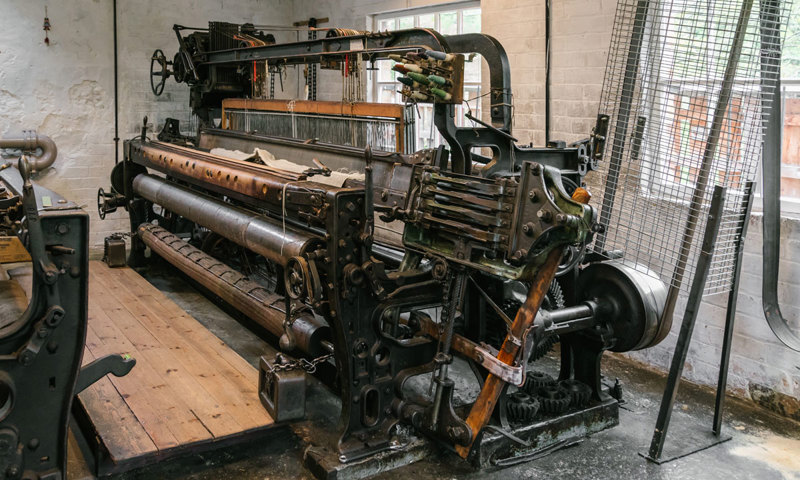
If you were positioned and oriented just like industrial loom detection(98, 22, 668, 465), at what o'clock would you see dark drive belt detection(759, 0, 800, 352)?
The dark drive belt is roughly at 7 o'clock from the industrial loom.

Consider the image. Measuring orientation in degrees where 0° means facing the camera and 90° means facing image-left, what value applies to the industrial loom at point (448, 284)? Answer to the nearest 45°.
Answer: approximately 45°

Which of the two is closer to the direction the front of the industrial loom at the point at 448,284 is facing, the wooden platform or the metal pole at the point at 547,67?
the wooden platform

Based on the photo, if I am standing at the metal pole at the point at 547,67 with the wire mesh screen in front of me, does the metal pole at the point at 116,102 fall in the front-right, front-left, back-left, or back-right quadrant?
back-right

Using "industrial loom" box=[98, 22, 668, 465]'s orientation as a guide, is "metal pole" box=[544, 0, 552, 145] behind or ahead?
behind

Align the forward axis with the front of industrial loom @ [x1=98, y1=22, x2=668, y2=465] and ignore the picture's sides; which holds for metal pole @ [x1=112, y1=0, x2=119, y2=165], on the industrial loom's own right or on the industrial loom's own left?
on the industrial loom's own right

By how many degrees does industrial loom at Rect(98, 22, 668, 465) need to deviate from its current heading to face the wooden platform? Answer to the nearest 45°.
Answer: approximately 45° to its right

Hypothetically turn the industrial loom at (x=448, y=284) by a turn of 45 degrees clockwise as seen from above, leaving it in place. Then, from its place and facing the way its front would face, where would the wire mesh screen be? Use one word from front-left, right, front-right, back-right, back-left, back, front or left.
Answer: back
